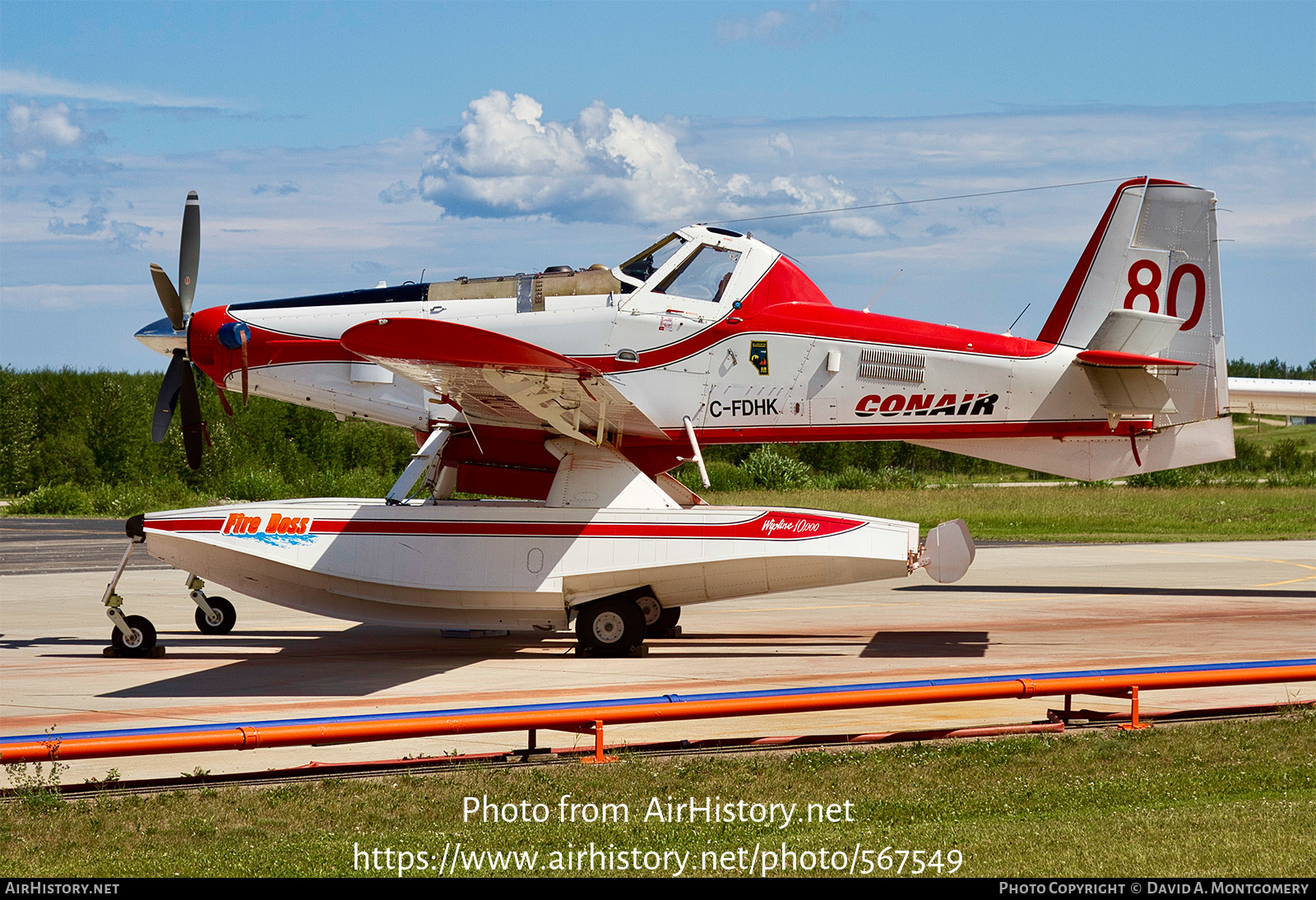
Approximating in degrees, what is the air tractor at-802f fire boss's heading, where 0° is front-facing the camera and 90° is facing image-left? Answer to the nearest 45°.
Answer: approximately 90°

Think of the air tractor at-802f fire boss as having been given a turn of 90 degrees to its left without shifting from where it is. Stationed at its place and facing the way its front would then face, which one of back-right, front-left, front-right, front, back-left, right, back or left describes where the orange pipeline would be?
front
